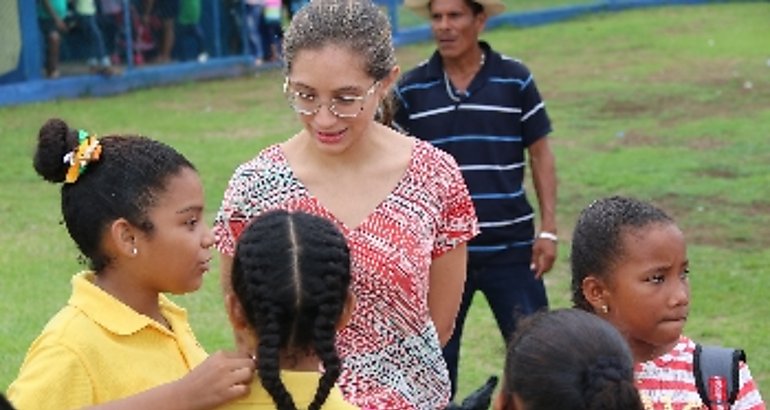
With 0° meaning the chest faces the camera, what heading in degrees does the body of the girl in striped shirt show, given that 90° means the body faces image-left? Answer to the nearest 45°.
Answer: approximately 315°

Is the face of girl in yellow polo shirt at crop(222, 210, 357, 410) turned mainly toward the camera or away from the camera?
away from the camera

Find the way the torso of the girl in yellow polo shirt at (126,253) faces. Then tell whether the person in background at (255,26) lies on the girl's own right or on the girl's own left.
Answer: on the girl's own left

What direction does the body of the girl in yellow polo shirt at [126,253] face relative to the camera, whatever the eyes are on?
to the viewer's right

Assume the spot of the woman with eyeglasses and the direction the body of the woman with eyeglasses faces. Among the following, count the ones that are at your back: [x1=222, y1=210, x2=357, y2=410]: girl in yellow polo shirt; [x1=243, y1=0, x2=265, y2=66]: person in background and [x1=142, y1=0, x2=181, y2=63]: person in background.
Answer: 2

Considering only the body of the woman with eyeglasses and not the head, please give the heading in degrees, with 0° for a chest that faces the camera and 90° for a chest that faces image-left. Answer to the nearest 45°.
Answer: approximately 0°

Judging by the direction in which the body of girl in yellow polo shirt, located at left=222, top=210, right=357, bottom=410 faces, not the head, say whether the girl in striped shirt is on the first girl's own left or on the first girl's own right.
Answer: on the first girl's own right

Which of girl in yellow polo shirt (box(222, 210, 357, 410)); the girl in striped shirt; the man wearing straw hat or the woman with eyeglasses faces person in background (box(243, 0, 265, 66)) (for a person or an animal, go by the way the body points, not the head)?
the girl in yellow polo shirt

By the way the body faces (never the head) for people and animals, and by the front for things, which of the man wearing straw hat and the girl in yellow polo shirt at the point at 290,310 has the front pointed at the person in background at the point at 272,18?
the girl in yellow polo shirt
